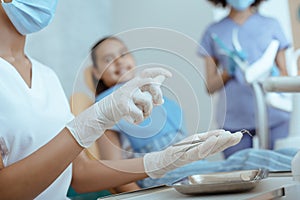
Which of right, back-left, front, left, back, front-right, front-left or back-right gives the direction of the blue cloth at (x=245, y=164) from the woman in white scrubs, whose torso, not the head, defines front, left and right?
left

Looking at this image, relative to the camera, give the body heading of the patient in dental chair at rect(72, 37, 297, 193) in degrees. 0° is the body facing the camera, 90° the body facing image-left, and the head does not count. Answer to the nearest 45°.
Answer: approximately 315°

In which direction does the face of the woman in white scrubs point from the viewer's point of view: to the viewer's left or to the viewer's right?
to the viewer's right

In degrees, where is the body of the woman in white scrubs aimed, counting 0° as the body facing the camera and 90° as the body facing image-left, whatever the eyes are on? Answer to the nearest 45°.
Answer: approximately 315°

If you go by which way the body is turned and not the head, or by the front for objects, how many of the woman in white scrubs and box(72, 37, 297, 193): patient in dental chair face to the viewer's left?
0
